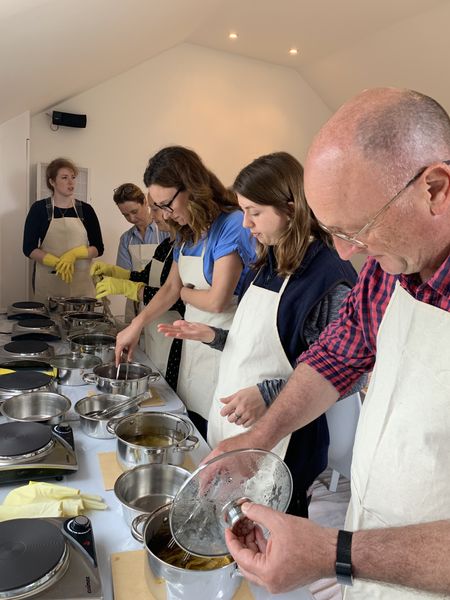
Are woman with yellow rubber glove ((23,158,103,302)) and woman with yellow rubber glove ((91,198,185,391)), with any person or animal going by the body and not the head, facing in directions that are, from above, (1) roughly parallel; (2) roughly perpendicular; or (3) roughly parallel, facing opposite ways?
roughly perpendicular

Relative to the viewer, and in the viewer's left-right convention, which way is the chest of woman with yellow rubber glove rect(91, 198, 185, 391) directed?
facing to the left of the viewer

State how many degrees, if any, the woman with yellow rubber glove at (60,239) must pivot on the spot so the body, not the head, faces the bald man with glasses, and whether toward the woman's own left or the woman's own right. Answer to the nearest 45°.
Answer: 0° — they already face them

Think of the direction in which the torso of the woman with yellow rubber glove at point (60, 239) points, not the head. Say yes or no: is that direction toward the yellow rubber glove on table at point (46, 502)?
yes

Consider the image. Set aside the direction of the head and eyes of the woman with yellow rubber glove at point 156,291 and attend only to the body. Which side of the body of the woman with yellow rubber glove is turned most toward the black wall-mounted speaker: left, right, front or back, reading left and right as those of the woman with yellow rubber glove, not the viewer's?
right

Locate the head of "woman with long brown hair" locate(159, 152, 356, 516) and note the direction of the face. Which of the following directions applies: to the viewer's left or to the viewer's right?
to the viewer's left

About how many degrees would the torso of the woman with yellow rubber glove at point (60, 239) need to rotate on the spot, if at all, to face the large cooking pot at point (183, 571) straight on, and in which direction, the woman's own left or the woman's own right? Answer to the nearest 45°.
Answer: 0° — they already face it

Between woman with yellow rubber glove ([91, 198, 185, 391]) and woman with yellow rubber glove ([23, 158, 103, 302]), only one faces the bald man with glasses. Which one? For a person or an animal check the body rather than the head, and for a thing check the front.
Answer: woman with yellow rubber glove ([23, 158, 103, 302])

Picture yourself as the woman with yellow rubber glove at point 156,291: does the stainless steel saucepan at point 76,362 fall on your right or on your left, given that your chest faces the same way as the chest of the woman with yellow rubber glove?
on your left

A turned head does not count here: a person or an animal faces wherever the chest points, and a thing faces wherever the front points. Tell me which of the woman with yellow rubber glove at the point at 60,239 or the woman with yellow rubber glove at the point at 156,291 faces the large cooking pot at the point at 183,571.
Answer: the woman with yellow rubber glove at the point at 60,239
